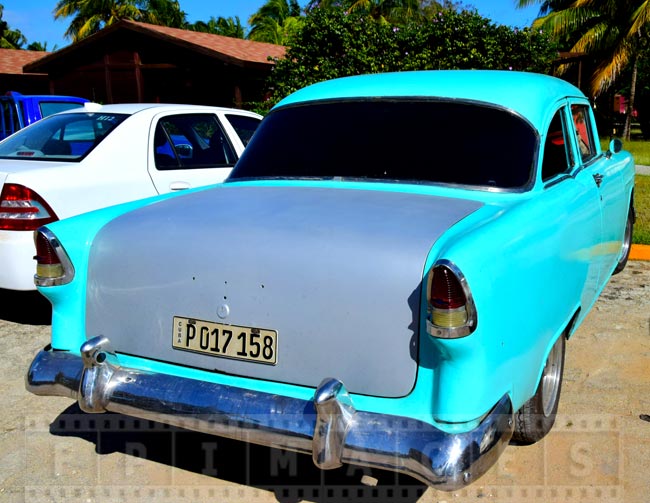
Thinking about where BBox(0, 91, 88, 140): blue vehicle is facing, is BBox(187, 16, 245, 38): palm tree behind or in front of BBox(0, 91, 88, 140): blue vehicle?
in front

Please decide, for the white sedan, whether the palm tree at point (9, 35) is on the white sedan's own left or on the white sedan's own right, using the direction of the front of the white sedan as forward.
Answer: on the white sedan's own left

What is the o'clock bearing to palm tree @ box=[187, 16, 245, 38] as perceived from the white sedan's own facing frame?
The palm tree is roughly at 11 o'clock from the white sedan.

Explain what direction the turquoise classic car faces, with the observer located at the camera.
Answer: facing away from the viewer and to the right of the viewer

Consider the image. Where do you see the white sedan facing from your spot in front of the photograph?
facing away from the viewer and to the right of the viewer

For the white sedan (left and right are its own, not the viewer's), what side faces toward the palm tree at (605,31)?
front

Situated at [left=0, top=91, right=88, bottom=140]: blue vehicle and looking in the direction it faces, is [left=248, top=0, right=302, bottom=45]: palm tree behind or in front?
in front

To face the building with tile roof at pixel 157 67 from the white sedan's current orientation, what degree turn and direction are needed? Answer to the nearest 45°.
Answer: approximately 45° to its left

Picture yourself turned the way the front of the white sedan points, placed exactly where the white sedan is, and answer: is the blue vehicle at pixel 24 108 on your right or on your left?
on your left

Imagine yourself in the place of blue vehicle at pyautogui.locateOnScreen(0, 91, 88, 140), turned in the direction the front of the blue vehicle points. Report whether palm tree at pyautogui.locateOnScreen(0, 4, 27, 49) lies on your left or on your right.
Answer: on your left

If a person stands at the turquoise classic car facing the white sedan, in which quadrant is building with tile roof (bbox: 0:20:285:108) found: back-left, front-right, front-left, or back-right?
front-right

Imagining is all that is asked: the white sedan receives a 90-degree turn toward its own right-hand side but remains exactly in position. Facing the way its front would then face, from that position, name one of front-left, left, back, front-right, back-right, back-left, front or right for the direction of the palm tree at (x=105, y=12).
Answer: back-left

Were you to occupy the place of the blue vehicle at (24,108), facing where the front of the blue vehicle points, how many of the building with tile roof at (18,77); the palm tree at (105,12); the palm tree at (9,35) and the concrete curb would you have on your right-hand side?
1

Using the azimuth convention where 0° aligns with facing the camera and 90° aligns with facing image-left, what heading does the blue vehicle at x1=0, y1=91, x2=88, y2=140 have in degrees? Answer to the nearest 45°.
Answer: approximately 225°

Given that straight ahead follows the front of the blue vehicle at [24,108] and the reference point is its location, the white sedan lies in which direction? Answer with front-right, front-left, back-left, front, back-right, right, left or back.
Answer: back-right
